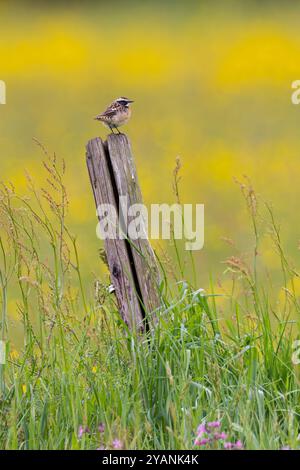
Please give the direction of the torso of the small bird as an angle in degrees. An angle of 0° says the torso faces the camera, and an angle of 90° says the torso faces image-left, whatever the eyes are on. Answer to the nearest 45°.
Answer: approximately 270°
